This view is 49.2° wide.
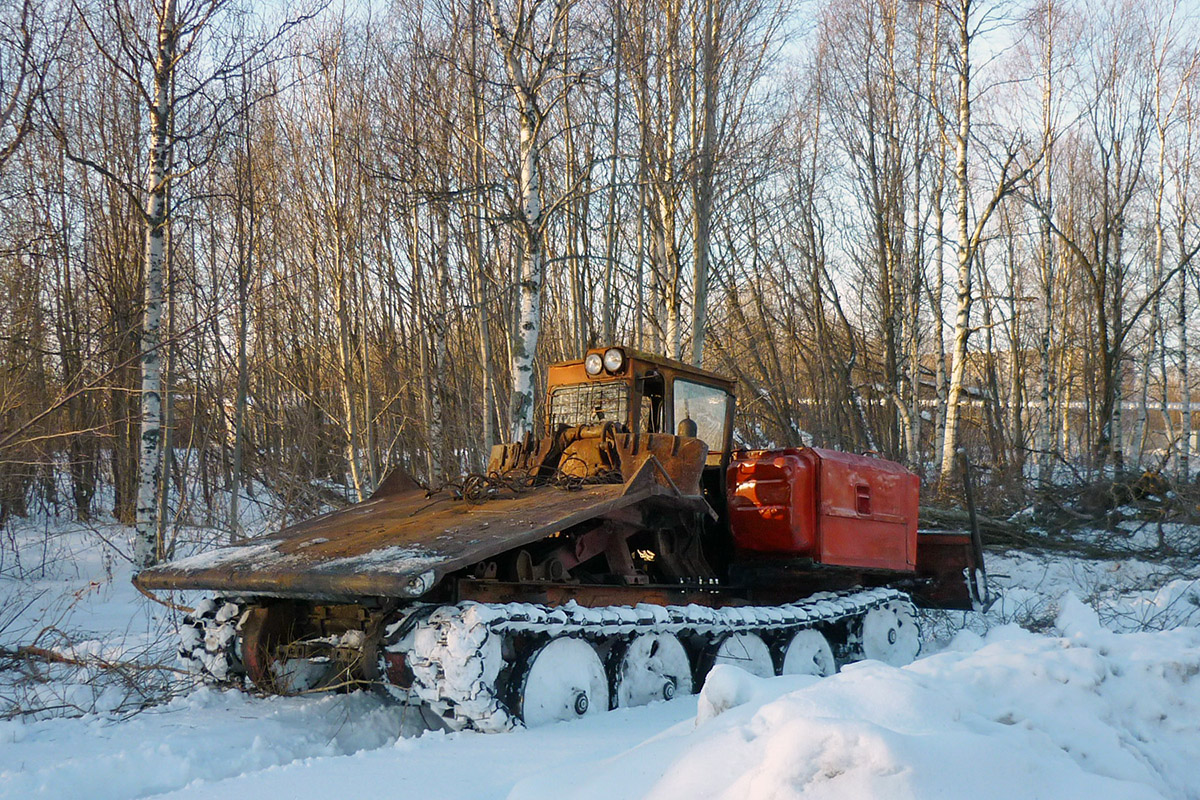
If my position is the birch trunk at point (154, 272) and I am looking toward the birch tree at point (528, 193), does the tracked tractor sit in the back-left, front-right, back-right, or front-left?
front-right

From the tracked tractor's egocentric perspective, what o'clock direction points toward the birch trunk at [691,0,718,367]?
The birch trunk is roughly at 11 o'clock from the tracked tractor.

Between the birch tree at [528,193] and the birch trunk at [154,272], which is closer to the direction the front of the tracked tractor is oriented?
the birch tree

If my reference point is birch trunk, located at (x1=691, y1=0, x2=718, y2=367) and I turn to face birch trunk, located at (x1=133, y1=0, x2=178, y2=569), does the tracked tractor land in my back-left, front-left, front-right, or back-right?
front-left

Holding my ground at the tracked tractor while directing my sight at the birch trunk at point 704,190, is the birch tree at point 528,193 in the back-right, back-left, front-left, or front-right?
front-left

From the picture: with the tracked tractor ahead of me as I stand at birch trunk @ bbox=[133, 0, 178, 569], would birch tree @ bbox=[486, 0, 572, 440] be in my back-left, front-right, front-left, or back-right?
front-left

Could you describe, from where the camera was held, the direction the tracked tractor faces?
facing away from the viewer and to the right of the viewer

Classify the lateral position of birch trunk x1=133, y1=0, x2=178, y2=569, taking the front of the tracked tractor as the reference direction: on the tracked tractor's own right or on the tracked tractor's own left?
on the tracked tractor's own left

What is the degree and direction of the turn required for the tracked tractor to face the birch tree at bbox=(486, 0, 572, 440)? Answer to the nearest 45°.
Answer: approximately 45° to its left
